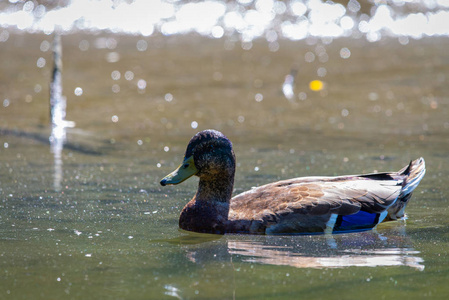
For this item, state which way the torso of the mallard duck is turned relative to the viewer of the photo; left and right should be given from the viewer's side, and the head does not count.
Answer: facing to the left of the viewer

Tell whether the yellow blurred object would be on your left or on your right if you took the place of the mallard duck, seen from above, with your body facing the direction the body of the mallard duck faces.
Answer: on your right
